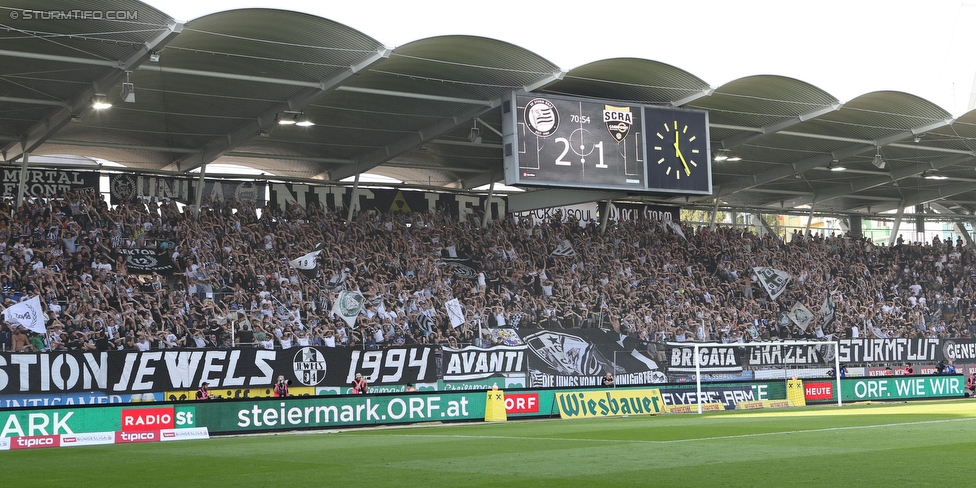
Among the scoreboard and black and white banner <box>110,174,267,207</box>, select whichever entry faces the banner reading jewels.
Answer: the black and white banner

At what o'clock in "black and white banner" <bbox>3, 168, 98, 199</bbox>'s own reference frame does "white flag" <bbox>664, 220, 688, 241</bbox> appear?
The white flag is roughly at 9 o'clock from the black and white banner.

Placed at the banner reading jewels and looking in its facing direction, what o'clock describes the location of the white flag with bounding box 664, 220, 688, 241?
The white flag is roughly at 8 o'clock from the banner reading jewels.

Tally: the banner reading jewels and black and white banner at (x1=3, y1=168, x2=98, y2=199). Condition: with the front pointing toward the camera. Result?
2

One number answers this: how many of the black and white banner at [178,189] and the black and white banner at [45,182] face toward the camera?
2

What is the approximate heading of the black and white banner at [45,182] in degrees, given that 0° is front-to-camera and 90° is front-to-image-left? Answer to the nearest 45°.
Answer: approximately 0°

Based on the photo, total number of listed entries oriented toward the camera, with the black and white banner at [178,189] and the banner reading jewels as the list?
2

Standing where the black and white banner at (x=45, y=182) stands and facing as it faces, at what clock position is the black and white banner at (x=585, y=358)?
the black and white banner at (x=585, y=358) is roughly at 10 o'clock from the black and white banner at (x=45, y=182).

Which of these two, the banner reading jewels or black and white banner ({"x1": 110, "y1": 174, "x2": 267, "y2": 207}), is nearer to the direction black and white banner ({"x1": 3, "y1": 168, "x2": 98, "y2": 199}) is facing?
the banner reading jewels

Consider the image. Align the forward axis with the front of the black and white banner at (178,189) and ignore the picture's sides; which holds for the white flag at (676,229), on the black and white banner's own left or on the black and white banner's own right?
on the black and white banner's own left

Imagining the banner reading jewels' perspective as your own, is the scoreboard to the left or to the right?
on its left
